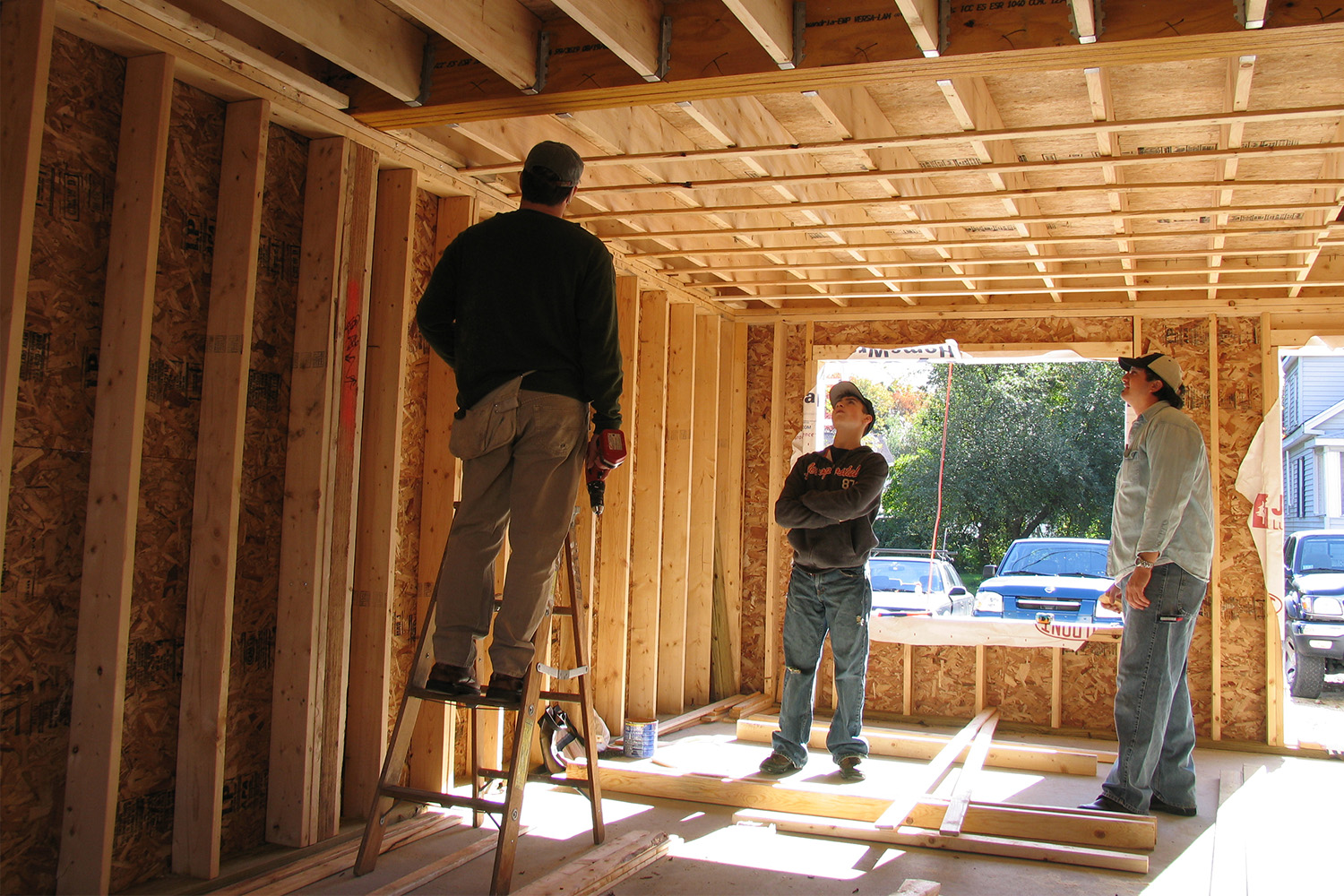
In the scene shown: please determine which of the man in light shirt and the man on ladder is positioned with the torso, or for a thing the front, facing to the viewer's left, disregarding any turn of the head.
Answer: the man in light shirt

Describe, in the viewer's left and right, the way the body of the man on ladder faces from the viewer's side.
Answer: facing away from the viewer

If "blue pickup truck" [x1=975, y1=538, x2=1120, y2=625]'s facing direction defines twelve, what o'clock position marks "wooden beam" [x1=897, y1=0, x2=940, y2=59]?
The wooden beam is roughly at 12 o'clock from the blue pickup truck.

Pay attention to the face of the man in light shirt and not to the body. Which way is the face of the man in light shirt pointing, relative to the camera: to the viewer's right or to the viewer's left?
to the viewer's left

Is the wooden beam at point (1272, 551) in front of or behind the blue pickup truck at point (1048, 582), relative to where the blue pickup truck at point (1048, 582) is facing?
in front

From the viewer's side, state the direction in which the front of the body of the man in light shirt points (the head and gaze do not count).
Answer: to the viewer's left

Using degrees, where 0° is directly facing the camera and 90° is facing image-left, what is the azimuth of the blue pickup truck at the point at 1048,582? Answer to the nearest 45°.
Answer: approximately 0°

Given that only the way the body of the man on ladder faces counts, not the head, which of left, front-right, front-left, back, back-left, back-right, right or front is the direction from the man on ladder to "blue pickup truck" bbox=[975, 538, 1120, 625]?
front-right

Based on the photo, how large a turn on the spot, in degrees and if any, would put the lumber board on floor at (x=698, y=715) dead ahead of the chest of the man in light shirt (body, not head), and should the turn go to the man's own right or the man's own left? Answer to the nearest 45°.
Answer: approximately 45° to the man's own right

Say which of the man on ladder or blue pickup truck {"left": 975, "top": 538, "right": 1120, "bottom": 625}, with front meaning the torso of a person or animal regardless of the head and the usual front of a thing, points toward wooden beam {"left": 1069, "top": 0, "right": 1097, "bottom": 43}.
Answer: the blue pickup truck

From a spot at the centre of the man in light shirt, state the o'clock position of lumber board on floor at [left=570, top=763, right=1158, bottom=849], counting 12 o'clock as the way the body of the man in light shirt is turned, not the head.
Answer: The lumber board on floor is roughly at 11 o'clock from the man in light shirt.

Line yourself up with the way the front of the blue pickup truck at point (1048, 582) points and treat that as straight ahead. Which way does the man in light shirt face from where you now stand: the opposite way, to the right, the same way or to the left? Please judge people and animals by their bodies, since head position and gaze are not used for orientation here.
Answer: to the right

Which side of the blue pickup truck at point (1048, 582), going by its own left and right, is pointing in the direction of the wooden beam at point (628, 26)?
front

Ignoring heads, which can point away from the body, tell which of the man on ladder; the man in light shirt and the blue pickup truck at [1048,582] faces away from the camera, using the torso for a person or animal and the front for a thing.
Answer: the man on ladder

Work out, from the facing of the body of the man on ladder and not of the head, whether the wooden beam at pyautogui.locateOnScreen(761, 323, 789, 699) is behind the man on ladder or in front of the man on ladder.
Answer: in front
